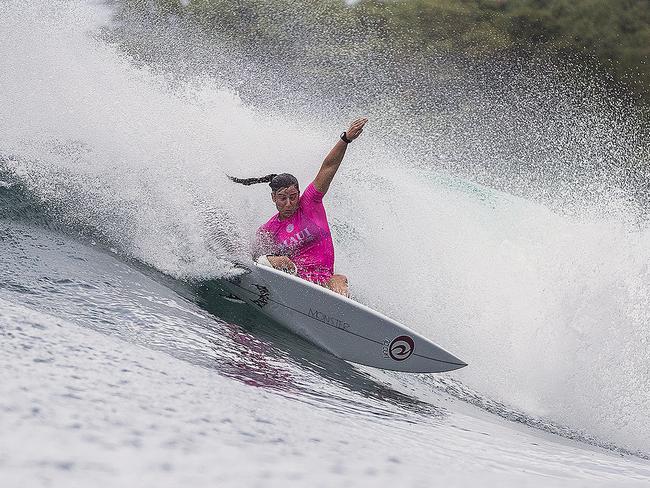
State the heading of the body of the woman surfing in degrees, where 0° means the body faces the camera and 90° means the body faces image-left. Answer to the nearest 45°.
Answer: approximately 0°
